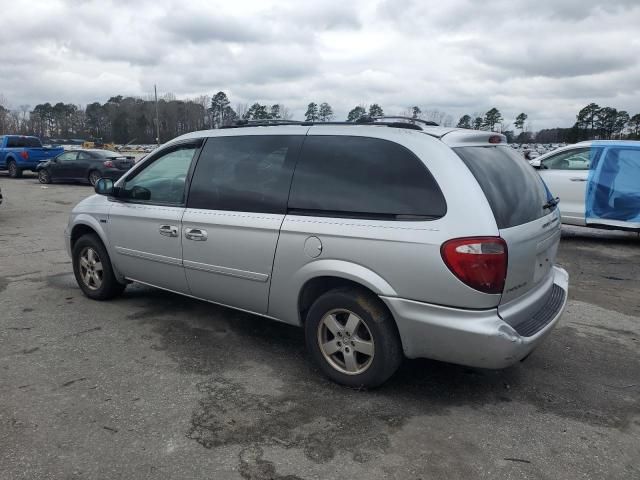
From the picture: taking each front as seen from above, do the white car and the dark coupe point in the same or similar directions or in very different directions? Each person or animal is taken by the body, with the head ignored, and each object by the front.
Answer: same or similar directions

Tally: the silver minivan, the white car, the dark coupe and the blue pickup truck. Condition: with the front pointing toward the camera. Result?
0

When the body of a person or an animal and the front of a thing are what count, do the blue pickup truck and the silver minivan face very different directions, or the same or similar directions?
same or similar directions

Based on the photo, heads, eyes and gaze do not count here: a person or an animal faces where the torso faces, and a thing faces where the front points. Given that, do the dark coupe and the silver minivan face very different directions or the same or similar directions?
same or similar directions

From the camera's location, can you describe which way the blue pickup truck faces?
facing away from the viewer and to the left of the viewer

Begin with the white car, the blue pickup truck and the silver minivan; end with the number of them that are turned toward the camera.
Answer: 0

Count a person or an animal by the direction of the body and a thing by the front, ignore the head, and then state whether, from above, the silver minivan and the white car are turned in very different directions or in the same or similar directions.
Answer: same or similar directions

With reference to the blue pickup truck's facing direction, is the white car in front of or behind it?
behind

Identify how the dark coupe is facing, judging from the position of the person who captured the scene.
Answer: facing away from the viewer and to the left of the viewer

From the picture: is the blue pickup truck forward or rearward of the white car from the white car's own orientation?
forward

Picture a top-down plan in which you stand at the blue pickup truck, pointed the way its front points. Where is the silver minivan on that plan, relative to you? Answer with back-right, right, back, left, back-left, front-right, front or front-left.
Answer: back-left

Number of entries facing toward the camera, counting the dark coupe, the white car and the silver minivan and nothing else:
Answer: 0

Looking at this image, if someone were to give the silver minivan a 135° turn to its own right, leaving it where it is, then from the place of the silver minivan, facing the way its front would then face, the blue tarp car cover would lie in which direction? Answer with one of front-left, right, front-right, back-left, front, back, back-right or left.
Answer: front-left

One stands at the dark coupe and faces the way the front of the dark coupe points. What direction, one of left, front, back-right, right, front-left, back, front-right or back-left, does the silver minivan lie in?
back-left

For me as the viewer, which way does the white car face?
facing to the left of the viewer
